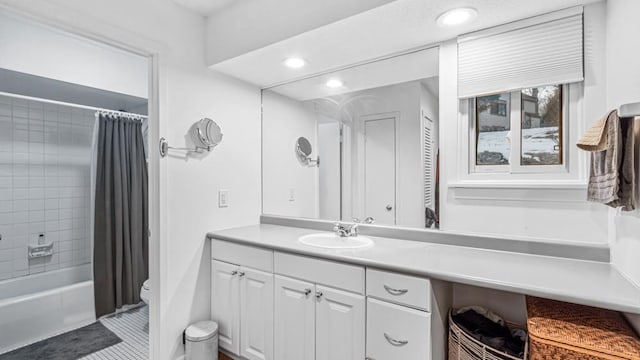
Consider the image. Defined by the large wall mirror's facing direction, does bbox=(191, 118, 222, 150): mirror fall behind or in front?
in front

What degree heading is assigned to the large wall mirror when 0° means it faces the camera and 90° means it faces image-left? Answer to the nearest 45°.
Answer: approximately 45°

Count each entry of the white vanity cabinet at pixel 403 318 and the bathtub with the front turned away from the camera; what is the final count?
0

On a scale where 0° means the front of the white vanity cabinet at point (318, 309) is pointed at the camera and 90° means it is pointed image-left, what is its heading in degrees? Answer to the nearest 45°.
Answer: approximately 45°

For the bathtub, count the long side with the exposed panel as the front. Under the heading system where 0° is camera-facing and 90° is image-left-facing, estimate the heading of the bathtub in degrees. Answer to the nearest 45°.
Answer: approximately 315°

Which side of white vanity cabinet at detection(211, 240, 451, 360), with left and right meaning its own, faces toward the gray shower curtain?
right

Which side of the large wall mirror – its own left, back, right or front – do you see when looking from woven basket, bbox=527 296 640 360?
left
